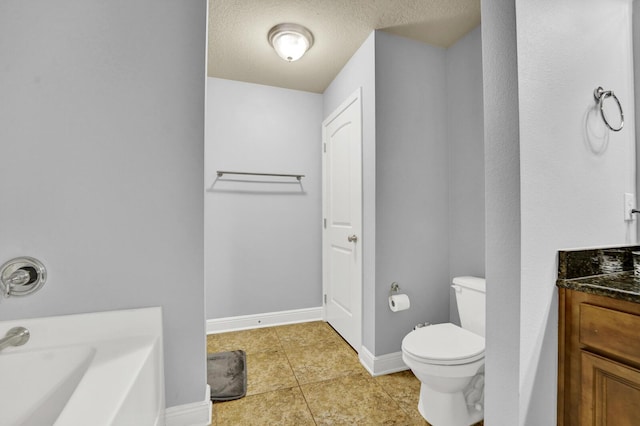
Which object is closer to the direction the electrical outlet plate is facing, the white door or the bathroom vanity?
the bathroom vanity

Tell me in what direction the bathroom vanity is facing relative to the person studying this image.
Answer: facing the viewer and to the left of the viewer

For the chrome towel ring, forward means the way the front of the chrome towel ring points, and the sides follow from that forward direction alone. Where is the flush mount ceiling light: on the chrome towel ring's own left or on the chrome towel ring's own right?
on the chrome towel ring's own right

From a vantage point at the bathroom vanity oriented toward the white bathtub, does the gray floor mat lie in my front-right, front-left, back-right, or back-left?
front-right

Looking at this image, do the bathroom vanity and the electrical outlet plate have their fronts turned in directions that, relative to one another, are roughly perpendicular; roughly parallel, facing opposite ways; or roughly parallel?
roughly perpendicular

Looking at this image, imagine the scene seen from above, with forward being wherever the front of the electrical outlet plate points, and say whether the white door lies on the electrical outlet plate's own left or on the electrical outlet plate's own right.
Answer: on the electrical outlet plate's own right

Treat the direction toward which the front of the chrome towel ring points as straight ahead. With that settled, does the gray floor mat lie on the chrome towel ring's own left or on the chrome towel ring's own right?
on the chrome towel ring's own right
